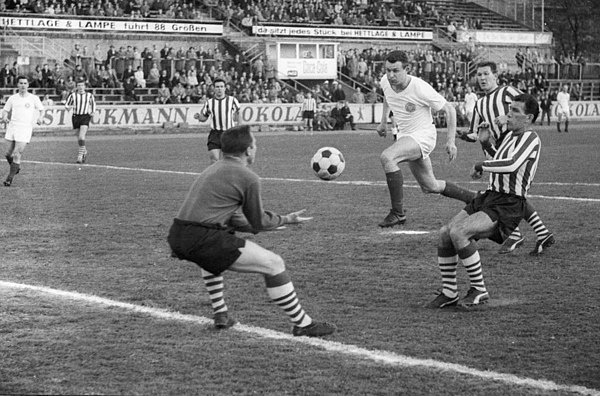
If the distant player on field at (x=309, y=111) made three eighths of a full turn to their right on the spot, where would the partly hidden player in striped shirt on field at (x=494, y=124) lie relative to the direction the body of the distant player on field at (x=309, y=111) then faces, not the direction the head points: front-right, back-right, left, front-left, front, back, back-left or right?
back-left

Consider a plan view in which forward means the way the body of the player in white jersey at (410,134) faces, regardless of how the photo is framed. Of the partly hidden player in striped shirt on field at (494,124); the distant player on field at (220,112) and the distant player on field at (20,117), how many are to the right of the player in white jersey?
2

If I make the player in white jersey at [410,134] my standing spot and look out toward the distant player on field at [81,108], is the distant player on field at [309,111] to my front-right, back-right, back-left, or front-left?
front-right

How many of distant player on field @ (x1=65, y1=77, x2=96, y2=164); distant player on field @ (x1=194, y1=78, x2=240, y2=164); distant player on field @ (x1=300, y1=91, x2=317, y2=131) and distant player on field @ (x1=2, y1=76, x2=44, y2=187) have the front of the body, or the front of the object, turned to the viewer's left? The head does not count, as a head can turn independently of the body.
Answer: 0

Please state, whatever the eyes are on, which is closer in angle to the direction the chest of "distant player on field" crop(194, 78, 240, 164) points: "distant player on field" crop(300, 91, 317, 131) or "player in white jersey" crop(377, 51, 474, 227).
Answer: the player in white jersey

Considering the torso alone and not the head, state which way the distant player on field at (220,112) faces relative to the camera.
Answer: toward the camera

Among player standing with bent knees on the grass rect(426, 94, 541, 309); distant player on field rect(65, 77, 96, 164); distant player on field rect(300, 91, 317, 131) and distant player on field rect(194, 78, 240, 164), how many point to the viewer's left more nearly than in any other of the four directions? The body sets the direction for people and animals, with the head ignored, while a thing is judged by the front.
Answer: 1

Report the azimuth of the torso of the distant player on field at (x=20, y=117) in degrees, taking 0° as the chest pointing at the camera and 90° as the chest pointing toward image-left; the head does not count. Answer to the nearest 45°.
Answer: approximately 0°

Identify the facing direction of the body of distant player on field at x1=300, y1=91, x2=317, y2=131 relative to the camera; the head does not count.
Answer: toward the camera

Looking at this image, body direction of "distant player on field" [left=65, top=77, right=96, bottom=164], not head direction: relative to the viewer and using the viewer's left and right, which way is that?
facing the viewer

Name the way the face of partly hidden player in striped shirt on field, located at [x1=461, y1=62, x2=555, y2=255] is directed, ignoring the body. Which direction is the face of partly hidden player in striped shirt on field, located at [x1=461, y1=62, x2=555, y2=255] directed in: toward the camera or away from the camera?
toward the camera

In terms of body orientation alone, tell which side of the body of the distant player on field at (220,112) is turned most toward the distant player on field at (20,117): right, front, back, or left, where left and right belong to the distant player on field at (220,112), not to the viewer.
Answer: right

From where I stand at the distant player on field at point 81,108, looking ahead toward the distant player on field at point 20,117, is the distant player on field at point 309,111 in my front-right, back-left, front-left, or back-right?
back-left

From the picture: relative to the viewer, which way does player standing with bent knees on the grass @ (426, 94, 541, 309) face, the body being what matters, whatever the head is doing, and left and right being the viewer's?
facing to the left of the viewer

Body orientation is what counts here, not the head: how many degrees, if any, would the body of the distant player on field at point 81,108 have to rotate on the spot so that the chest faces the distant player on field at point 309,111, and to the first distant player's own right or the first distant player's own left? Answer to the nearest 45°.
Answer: approximately 135° to the first distant player's own left

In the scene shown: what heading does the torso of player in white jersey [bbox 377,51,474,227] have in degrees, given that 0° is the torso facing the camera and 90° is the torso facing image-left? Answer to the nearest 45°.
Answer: approximately 45°

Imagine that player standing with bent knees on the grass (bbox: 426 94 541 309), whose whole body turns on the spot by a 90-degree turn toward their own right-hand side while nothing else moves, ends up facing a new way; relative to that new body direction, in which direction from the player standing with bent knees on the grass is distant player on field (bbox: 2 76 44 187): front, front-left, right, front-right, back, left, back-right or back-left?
front-left
